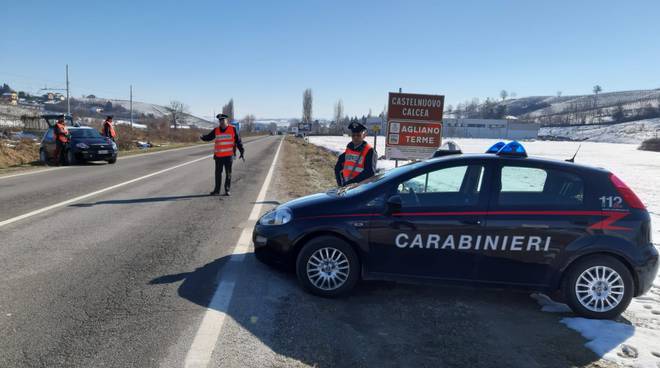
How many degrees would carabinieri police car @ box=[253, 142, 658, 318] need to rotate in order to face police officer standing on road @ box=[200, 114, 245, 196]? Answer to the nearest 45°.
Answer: approximately 45° to its right

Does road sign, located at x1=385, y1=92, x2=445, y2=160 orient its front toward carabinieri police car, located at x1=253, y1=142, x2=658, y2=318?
yes

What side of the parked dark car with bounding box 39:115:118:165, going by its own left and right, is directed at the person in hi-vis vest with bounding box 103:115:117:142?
left
